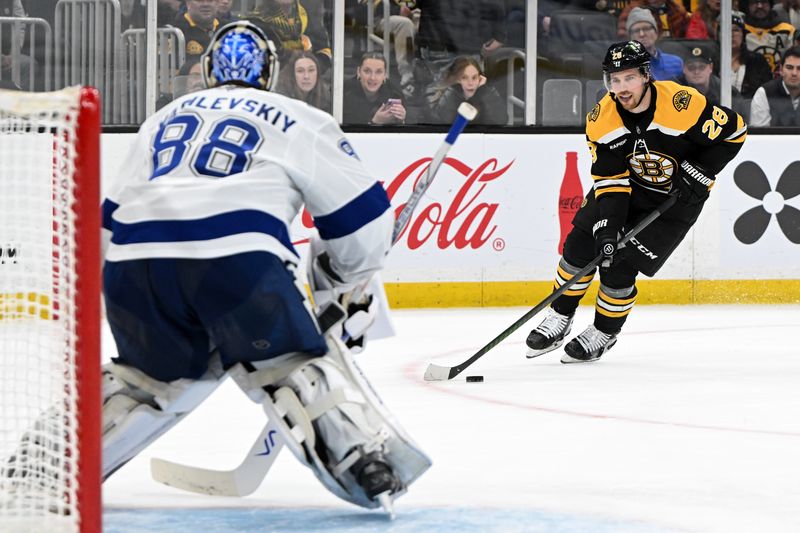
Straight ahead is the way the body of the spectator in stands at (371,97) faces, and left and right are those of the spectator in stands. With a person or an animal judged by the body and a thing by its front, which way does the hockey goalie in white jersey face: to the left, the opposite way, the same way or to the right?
the opposite way

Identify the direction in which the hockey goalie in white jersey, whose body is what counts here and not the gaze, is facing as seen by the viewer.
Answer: away from the camera

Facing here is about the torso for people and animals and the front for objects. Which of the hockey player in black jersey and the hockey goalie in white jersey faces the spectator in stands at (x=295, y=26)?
the hockey goalie in white jersey

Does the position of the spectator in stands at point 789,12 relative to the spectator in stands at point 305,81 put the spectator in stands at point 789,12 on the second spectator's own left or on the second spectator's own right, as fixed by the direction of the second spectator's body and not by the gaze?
on the second spectator's own left

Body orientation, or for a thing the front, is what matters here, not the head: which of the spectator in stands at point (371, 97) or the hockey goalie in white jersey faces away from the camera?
the hockey goalie in white jersey

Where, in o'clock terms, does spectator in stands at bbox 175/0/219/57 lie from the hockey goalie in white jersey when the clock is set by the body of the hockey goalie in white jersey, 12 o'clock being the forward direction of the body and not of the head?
The spectator in stands is roughly at 12 o'clock from the hockey goalie in white jersey.

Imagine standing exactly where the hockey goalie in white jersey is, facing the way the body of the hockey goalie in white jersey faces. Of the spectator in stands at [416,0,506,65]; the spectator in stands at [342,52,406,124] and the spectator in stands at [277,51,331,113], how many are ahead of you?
3
